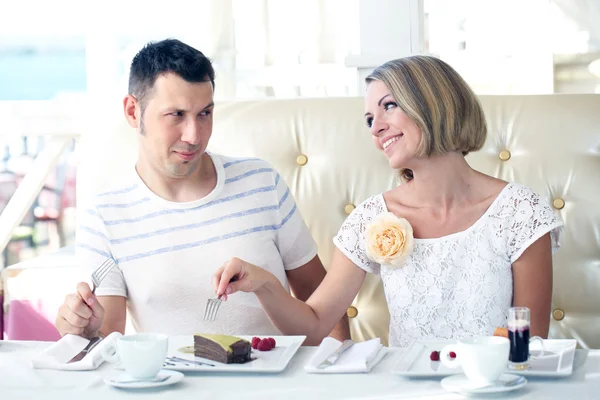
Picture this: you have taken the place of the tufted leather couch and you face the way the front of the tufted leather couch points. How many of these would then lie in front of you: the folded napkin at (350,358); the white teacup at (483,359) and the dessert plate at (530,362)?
3

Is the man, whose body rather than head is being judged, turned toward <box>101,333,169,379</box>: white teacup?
yes

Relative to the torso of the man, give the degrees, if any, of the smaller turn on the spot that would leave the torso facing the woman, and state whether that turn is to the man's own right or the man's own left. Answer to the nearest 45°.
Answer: approximately 90° to the man's own left

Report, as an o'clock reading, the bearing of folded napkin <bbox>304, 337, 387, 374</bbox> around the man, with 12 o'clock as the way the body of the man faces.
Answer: The folded napkin is roughly at 11 o'clock from the man.

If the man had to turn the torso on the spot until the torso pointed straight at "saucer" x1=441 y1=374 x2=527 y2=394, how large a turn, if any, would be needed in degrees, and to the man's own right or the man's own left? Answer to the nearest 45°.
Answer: approximately 45° to the man's own left

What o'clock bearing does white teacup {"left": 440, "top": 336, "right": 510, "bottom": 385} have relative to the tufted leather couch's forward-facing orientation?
The white teacup is roughly at 12 o'clock from the tufted leather couch.

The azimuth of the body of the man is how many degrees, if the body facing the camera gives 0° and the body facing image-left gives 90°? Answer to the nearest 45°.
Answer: approximately 0°
